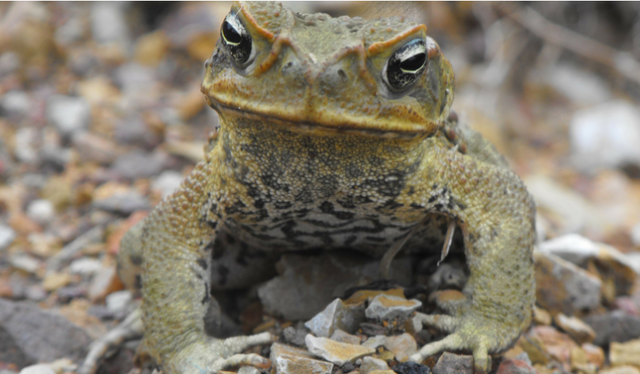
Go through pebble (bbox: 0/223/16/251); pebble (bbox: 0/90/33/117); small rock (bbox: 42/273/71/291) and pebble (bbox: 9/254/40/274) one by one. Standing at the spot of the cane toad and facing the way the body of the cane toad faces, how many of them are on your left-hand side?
0

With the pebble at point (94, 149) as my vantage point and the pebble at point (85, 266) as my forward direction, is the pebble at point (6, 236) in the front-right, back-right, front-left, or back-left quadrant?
front-right

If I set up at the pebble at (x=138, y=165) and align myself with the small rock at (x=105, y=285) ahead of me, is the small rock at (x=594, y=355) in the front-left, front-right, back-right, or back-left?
front-left

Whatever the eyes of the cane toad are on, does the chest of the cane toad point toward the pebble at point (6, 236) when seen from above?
no

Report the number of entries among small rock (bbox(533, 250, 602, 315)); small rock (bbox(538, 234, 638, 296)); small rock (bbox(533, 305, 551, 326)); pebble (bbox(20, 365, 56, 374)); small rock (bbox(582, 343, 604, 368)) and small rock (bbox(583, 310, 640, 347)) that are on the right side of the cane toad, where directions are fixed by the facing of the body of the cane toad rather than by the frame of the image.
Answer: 1

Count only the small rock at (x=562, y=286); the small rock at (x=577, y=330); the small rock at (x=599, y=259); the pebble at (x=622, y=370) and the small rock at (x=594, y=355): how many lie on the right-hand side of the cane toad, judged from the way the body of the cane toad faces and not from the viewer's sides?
0

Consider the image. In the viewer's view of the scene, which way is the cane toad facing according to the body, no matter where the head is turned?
toward the camera

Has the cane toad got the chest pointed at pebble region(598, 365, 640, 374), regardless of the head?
no

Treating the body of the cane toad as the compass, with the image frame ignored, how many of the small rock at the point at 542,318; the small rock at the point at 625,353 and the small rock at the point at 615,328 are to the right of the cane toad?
0

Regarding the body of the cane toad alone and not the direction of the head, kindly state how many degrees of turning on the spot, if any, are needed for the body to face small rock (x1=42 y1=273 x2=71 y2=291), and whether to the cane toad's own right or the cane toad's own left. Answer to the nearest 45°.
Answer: approximately 135° to the cane toad's own right

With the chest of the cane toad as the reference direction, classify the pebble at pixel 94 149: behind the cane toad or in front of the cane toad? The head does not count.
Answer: behind

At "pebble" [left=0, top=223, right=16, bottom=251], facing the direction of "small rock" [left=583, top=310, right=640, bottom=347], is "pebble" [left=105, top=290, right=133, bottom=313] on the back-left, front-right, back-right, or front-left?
front-right

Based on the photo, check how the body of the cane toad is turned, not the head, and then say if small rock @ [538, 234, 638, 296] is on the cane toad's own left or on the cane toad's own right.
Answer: on the cane toad's own left

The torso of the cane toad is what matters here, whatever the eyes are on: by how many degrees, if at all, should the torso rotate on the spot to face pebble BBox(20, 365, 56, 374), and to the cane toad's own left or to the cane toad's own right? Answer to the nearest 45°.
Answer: approximately 90° to the cane toad's own right
